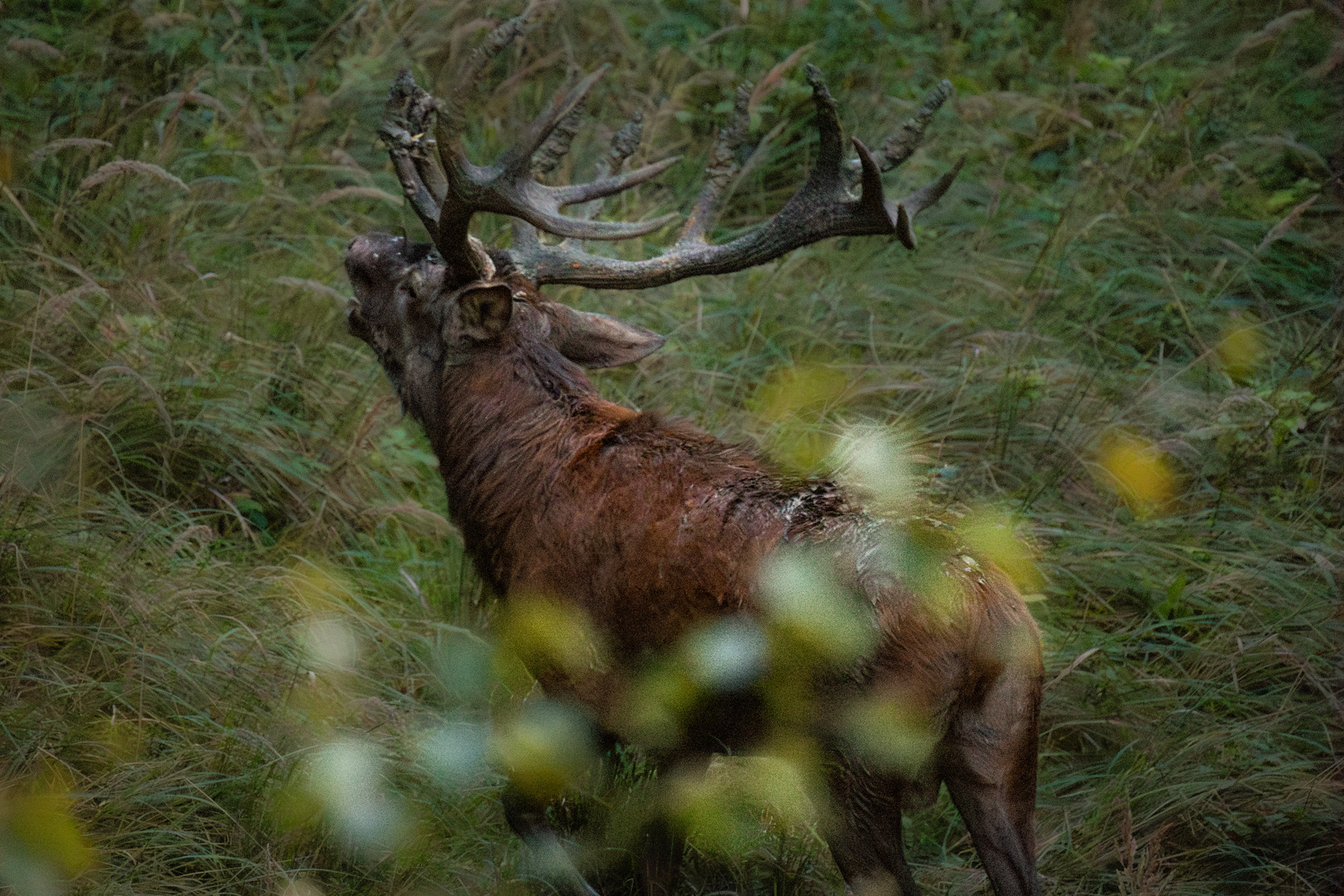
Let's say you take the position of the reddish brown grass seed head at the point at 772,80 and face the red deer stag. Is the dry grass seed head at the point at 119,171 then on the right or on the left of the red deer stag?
right

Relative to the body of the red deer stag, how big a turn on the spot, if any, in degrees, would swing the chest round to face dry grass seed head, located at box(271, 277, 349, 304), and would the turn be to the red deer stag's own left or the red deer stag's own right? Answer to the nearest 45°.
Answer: approximately 45° to the red deer stag's own right

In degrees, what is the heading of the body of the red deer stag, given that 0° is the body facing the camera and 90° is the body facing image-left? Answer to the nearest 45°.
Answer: approximately 90°

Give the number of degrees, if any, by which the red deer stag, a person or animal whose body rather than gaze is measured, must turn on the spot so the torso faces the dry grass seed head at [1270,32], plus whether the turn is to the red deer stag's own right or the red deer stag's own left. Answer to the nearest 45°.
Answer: approximately 135° to the red deer stag's own right

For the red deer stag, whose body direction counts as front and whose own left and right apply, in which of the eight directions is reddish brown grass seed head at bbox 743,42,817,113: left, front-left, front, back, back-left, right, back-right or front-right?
right
